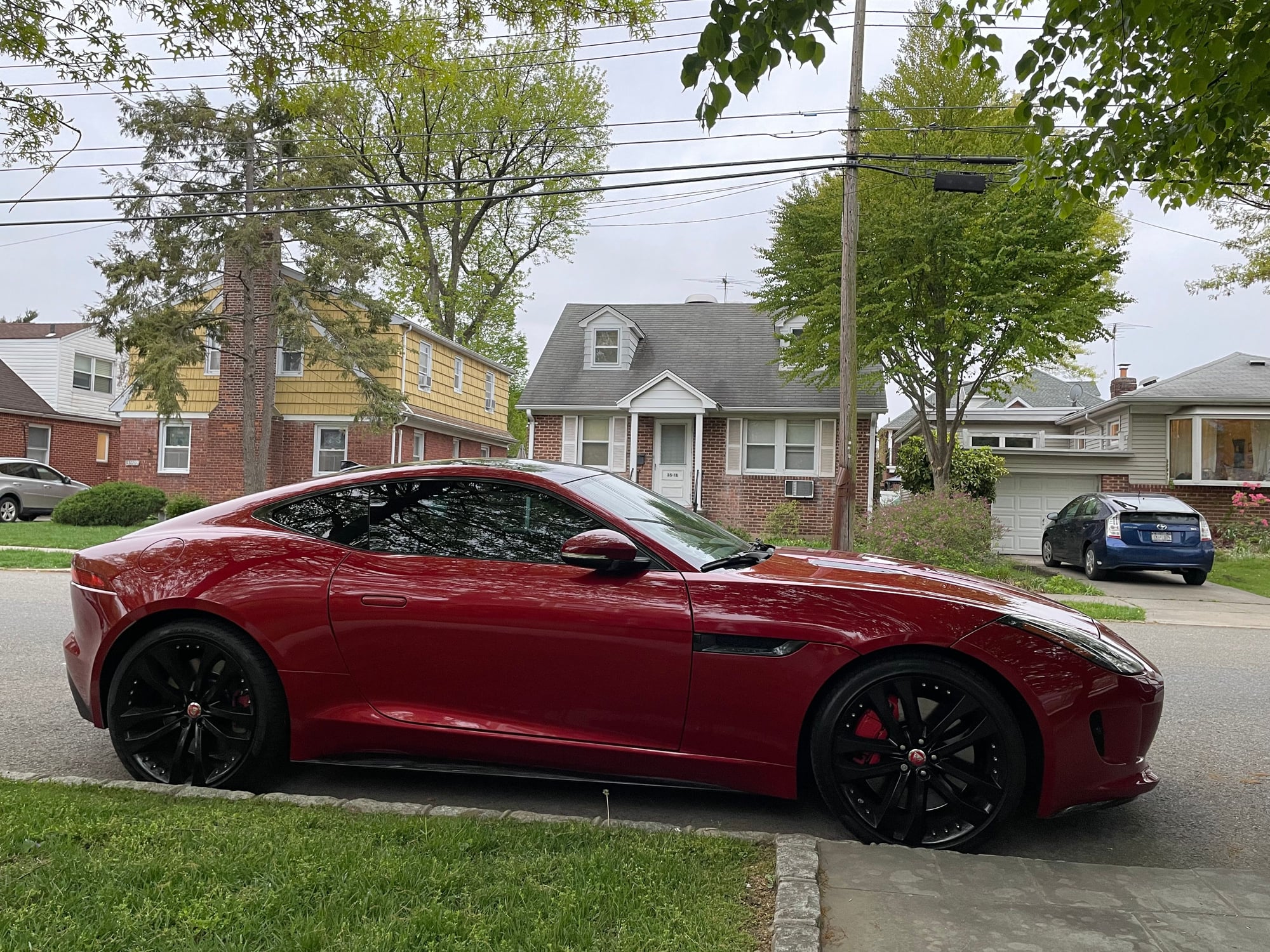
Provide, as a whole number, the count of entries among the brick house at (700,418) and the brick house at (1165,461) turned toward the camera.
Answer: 2

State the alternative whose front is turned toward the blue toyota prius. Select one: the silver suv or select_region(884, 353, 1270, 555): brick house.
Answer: the brick house

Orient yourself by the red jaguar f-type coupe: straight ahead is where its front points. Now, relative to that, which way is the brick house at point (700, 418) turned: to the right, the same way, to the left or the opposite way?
to the right

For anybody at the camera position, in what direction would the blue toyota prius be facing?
facing away from the viewer and to the left of the viewer

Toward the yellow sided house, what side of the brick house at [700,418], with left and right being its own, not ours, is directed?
right

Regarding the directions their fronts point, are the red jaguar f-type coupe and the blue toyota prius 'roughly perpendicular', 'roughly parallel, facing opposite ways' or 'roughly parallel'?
roughly perpendicular

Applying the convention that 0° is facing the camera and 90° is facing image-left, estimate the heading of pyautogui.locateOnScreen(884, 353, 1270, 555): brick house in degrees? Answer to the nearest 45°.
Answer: approximately 0°

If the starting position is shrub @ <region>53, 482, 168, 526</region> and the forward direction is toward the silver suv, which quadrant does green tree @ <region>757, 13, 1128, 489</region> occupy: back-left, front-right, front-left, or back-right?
back-right

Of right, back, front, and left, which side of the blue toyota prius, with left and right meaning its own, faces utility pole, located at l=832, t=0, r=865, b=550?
left

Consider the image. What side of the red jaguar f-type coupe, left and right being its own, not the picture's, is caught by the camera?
right
